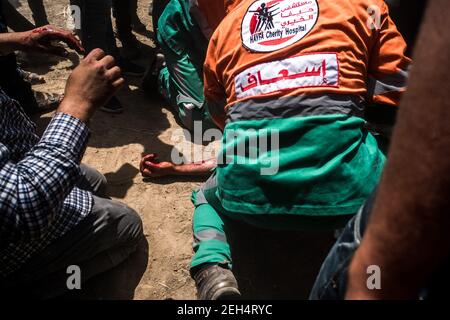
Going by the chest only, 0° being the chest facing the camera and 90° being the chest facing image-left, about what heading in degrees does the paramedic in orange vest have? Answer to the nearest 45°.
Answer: approximately 180°

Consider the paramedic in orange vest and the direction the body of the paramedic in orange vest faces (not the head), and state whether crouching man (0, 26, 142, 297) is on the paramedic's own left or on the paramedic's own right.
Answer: on the paramedic's own left
